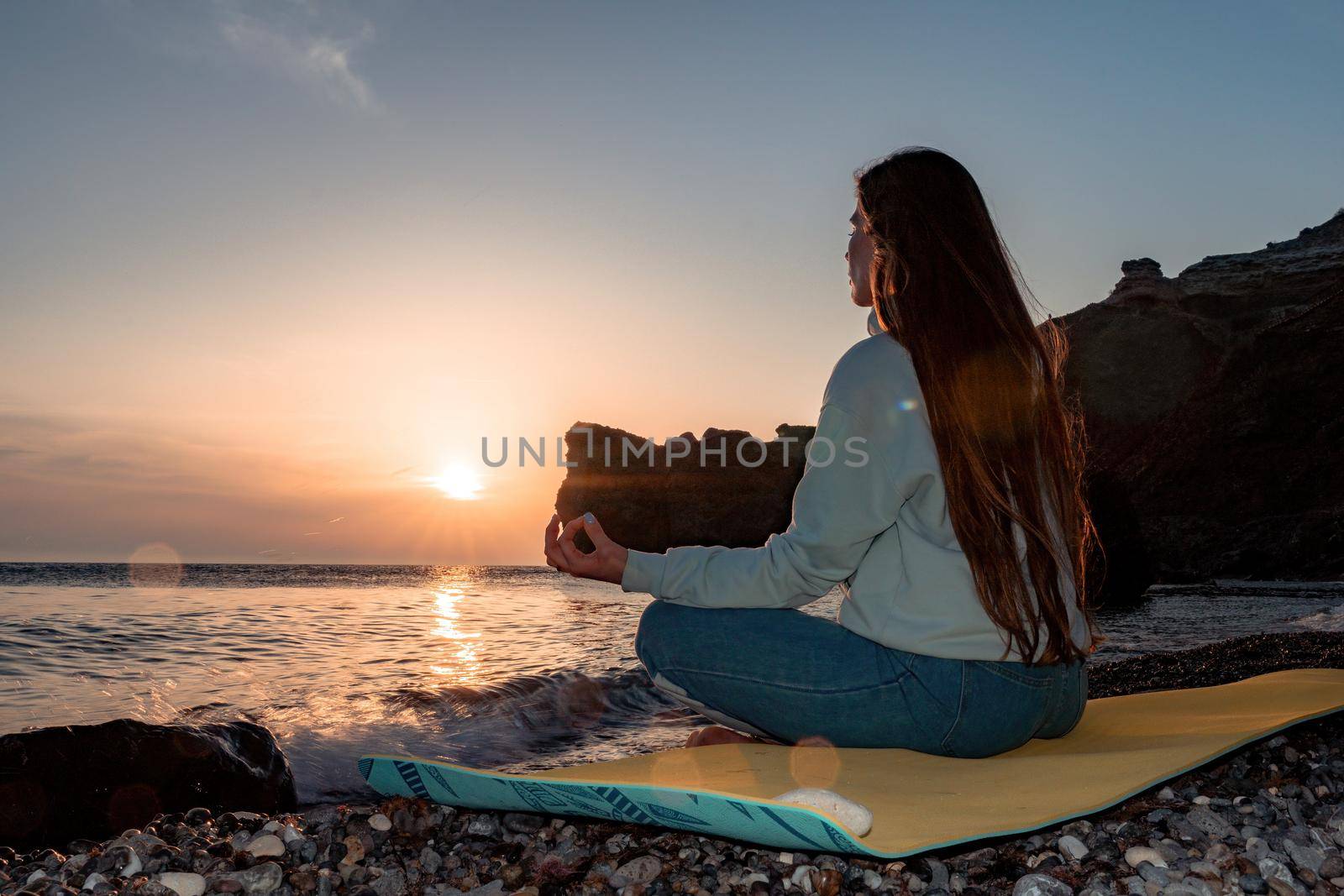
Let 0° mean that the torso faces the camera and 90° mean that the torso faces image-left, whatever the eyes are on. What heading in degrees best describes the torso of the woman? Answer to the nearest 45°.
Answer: approximately 135°

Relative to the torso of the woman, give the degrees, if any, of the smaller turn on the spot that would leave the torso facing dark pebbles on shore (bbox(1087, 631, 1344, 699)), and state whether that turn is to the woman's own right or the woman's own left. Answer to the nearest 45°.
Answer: approximately 90° to the woman's own right

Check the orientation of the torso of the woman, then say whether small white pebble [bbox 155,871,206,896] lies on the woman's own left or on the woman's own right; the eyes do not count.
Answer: on the woman's own left

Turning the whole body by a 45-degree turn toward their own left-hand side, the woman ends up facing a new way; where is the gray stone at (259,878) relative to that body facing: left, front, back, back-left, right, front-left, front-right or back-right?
front

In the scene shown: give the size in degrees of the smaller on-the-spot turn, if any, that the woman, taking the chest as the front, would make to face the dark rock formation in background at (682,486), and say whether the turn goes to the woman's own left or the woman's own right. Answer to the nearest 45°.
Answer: approximately 45° to the woman's own right

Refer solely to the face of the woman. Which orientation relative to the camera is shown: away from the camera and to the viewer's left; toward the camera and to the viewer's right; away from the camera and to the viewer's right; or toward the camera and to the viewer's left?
away from the camera and to the viewer's left

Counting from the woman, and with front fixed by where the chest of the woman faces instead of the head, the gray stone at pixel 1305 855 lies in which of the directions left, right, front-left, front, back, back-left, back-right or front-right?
back-right
